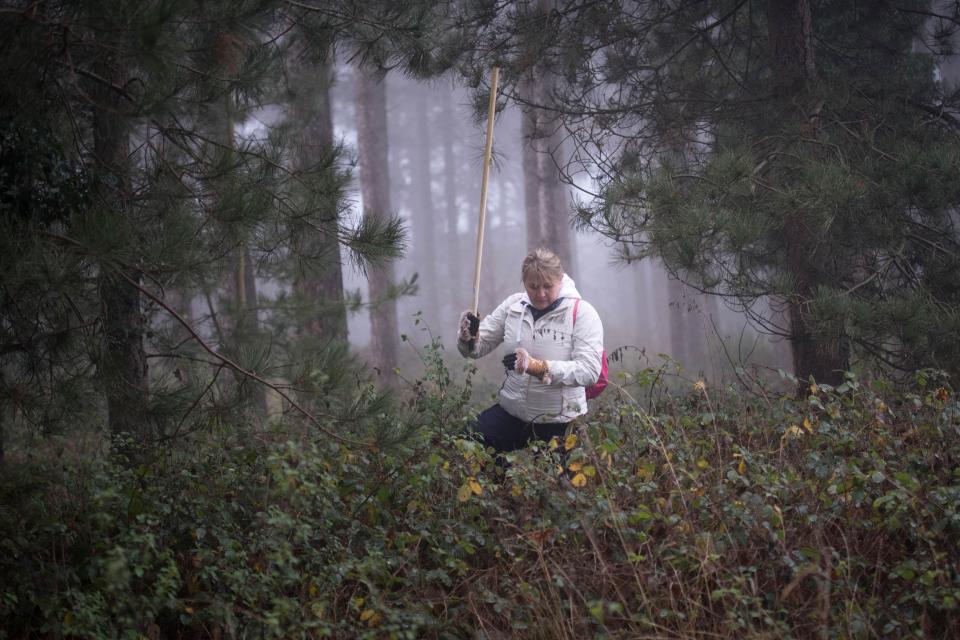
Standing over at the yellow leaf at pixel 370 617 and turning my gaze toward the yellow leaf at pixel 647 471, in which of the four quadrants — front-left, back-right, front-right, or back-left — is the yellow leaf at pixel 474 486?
front-left

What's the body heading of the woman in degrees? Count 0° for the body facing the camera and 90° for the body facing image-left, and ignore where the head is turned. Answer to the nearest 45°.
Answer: approximately 45°

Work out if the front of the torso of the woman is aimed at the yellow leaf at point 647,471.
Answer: no

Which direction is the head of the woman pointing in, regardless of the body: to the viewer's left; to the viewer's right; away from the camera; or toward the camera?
toward the camera

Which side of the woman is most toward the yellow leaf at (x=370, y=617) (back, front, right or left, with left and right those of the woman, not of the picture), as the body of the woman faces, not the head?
front

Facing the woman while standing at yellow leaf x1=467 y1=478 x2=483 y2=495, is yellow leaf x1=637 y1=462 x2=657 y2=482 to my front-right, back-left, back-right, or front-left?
front-right
